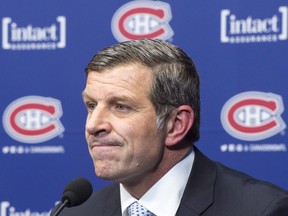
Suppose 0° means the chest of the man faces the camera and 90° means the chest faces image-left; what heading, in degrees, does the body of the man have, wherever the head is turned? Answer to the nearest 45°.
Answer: approximately 45°
